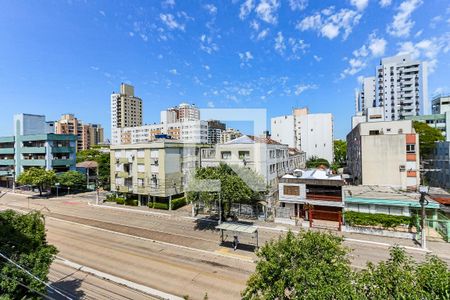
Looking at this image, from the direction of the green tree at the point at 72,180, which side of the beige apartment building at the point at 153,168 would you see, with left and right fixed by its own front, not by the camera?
right

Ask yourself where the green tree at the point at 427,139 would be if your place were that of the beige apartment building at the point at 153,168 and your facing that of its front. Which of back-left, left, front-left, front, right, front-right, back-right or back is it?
back-left

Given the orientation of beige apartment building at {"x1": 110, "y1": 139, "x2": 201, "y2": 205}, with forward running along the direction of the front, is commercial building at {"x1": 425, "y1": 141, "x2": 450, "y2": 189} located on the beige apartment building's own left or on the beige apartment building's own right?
on the beige apartment building's own left

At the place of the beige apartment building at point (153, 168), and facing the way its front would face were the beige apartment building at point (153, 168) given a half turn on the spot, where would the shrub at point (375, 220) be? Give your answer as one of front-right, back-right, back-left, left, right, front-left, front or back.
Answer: right

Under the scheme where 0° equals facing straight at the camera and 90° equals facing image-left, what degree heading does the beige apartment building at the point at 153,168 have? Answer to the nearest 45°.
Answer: approximately 45°

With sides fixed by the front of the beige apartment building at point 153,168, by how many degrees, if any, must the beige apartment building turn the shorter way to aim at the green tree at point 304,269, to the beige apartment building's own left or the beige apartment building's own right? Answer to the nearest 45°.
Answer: approximately 45° to the beige apartment building's own left

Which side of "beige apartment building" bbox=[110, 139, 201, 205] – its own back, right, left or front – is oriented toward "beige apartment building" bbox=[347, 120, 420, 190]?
left
